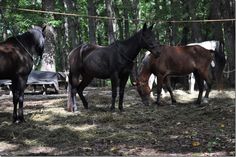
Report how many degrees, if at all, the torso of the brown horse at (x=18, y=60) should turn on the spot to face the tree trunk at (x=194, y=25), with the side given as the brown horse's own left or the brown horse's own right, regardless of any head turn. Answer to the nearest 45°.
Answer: approximately 45° to the brown horse's own left

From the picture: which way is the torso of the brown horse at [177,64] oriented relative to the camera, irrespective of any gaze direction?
to the viewer's left

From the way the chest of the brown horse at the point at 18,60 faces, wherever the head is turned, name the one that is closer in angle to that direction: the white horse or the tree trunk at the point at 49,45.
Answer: the white horse

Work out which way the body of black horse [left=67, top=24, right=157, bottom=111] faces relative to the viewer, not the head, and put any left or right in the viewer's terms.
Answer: facing to the right of the viewer

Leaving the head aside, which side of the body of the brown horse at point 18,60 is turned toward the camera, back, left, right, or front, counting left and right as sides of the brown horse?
right

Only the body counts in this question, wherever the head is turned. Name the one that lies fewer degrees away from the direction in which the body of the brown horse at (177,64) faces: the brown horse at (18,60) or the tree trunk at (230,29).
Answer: the brown horse

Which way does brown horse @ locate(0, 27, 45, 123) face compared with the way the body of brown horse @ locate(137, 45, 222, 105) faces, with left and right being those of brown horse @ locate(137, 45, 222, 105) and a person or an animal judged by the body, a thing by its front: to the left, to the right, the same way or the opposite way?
the opposite way

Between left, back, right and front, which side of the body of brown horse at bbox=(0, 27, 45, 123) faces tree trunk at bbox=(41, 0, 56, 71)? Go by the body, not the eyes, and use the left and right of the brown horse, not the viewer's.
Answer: left
